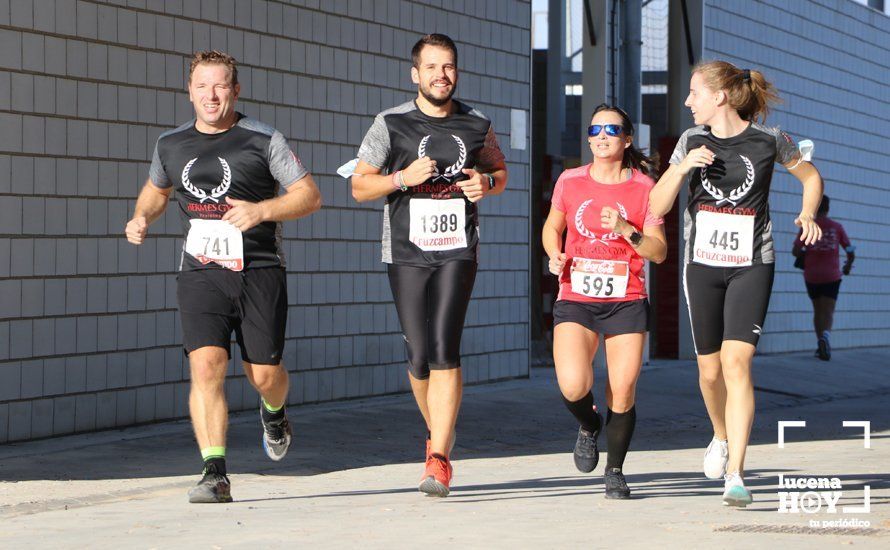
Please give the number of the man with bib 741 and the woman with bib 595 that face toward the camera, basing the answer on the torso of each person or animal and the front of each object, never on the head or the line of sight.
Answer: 2

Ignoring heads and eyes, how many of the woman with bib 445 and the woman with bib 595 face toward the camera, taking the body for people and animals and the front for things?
2

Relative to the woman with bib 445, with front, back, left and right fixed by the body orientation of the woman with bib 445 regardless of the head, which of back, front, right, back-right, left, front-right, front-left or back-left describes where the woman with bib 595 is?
right

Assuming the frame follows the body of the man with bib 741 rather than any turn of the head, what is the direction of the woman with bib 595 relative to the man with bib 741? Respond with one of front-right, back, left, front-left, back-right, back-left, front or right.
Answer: left

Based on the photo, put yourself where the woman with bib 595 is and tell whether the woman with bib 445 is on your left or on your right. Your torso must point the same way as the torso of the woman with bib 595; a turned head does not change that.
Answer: on your left

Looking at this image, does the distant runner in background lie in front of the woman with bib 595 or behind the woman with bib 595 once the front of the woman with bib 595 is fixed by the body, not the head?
behind

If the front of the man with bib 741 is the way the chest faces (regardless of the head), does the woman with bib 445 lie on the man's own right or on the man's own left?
on the man's own left

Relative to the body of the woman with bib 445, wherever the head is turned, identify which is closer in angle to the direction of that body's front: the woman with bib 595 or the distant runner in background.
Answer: the woman with bib 595

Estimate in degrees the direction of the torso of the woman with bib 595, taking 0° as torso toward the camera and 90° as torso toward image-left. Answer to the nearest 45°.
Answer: approximately 0°
